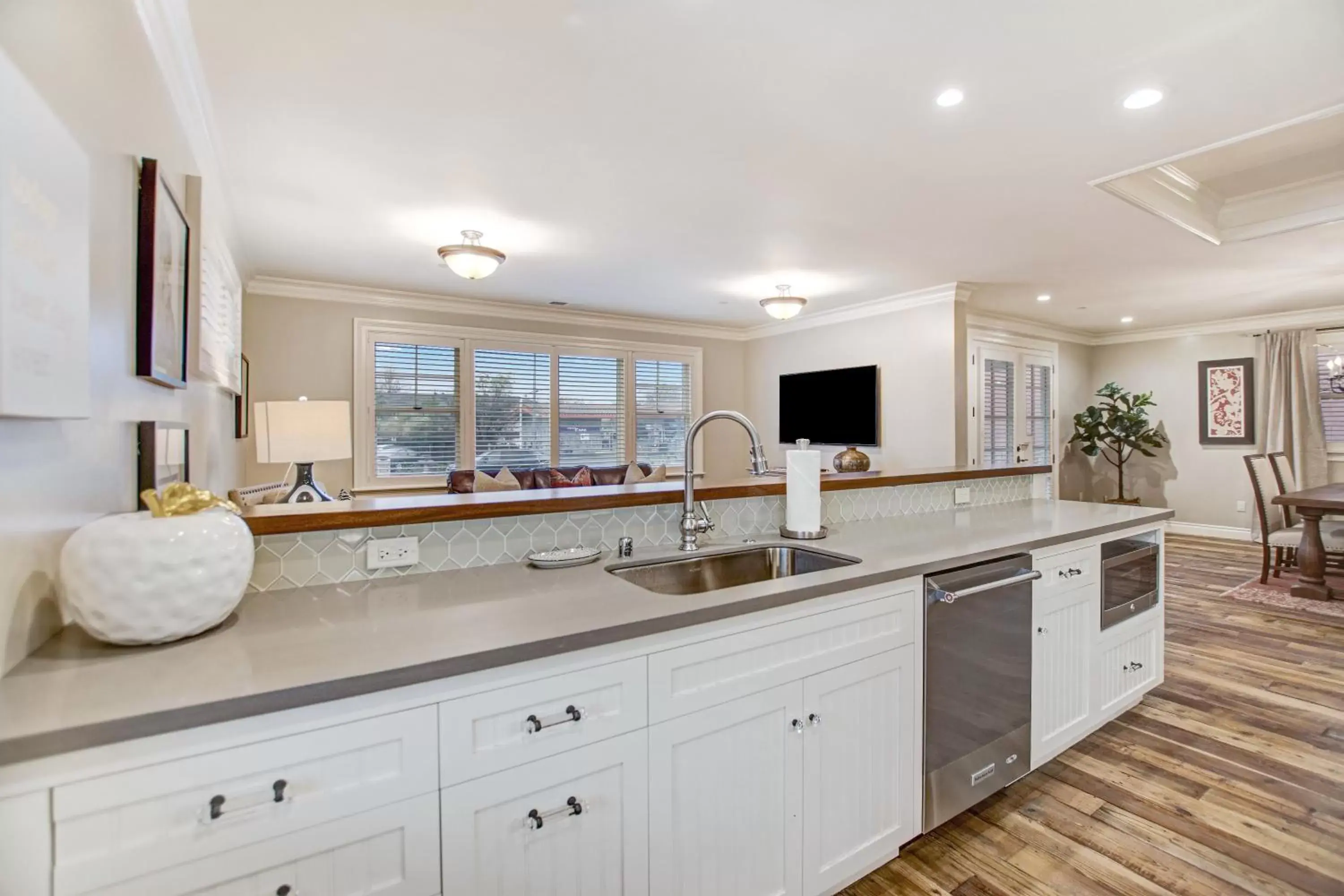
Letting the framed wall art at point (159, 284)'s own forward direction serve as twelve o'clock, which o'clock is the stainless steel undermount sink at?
The stainless steel undermount sink is roughly at 1 o'clock from the framed wall art.

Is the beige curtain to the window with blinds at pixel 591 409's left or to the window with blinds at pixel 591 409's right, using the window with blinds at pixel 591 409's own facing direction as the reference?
on its left

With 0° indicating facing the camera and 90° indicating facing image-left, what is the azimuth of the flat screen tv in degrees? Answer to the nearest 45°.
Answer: approximately 45°

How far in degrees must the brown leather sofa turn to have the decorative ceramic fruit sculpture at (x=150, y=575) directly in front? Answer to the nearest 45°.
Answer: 0° — it already faces it

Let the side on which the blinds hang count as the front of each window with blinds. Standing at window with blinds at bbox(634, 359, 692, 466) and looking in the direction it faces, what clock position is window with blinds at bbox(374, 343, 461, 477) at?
window with blinds at bbox(374, 343, 461, 477) is roughly at 2 o'clock from window with blinds at bbox(634, 359, 692, 466).

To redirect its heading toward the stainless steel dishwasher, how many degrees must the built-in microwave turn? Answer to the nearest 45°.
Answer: approximately 45° to its right

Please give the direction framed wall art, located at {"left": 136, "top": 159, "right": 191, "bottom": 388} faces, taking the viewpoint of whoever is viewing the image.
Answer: facing to the right of the viewer

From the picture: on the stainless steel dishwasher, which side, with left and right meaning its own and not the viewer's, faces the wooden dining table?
left

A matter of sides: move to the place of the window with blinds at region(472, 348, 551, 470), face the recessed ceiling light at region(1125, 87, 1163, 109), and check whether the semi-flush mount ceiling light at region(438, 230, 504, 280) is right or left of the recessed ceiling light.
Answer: right

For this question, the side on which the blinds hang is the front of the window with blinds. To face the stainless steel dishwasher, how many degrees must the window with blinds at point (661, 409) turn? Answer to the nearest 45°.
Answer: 0° — it already faces it
